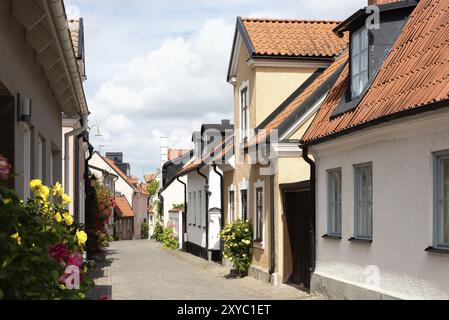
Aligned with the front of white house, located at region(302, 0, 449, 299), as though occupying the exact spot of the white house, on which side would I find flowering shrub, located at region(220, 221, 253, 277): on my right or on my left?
on my right

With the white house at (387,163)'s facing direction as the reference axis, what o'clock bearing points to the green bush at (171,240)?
The green bush is roughly at 4 o'clock from the white house.

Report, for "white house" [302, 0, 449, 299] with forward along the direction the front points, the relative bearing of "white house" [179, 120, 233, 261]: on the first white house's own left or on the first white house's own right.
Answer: on the first white house's own right

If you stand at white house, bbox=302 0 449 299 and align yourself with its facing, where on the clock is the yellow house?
The yellow house is roughly at 4 o'clock from the white house.

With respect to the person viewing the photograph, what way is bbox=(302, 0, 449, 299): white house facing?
facing the viewer and to the left of the viewer

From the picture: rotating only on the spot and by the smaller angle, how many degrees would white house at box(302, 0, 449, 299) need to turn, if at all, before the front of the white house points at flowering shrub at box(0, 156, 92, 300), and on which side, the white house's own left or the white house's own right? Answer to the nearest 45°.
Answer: approximately 45° to the white house's own left
